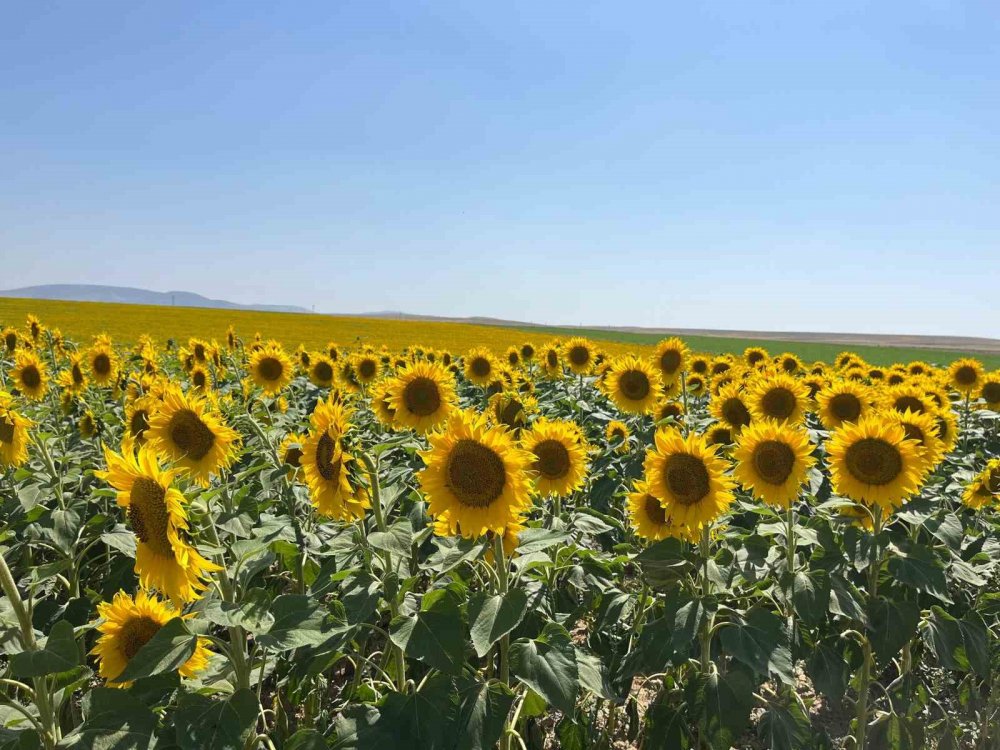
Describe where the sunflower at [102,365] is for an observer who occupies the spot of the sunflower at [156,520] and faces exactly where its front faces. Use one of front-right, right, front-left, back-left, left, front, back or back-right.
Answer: back-right

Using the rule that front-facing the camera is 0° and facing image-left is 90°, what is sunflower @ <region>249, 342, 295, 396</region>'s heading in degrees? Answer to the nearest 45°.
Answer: approximately 0°

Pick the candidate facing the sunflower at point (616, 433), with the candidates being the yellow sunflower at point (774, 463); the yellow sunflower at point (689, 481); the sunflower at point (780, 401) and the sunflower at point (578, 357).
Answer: the sunflower at point (578, 357)

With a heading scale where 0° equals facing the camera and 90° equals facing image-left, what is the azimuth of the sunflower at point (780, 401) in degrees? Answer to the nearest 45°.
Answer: approximately 0°

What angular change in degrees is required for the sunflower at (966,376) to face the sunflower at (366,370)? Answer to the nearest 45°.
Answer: approximately 45° to its right
